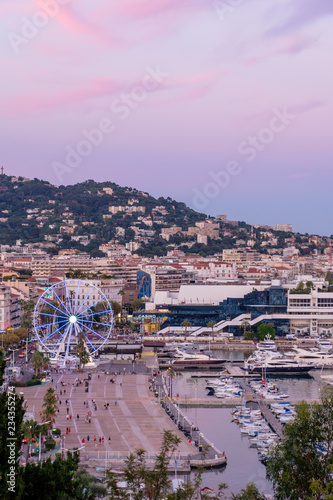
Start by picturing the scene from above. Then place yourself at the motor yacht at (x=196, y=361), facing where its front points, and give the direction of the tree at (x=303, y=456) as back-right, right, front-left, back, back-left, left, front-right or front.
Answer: right

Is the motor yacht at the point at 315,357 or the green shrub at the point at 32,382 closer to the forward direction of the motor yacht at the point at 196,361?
the motor yacht

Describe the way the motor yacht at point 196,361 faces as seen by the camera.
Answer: facing to the right of the viewer

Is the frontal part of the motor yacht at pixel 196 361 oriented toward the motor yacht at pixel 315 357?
yes

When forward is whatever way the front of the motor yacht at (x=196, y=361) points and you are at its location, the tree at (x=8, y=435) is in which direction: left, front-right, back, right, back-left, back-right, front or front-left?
right

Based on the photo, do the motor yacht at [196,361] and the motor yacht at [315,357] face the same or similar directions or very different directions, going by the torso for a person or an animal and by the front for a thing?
same or similar directions
